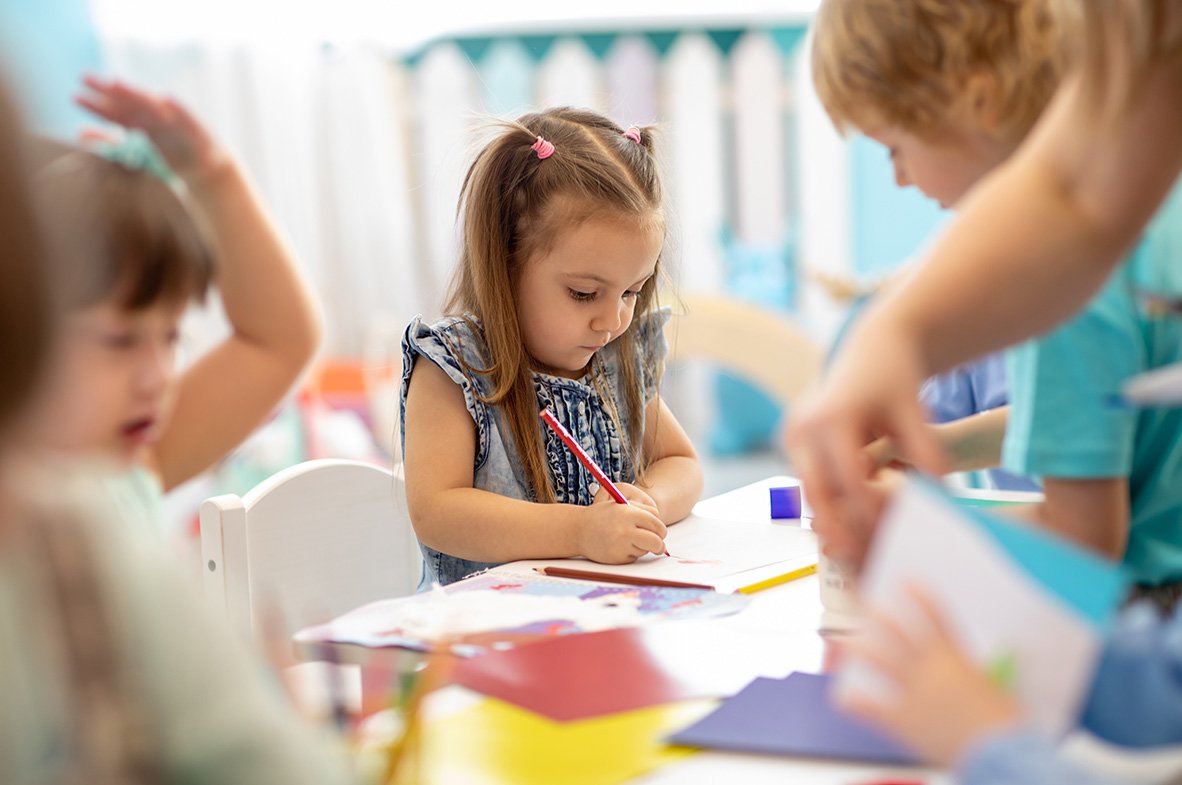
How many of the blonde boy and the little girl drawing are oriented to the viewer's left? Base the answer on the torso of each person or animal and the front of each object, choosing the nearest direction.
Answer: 1

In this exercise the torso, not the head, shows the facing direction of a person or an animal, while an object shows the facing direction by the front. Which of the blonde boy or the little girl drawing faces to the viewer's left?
the blonde boy

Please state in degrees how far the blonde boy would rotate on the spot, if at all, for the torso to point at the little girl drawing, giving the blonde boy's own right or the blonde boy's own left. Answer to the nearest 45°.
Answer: approximately 45° to the blonde boy's own right

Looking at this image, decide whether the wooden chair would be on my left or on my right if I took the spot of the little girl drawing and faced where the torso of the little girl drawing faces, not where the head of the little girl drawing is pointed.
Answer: on my left

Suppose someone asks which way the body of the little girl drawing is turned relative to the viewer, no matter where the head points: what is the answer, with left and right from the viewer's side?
facing the viewer and to the right of the viewer

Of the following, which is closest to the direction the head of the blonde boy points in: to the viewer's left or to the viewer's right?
to the viewer's left

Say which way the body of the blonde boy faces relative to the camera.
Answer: to the viewer's left

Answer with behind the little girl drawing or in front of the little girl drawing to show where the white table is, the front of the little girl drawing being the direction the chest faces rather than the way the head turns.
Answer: in front

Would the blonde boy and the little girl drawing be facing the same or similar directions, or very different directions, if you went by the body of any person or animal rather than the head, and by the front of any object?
very different directions

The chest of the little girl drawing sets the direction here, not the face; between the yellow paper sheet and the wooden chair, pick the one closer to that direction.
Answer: the yellow paper sheet
